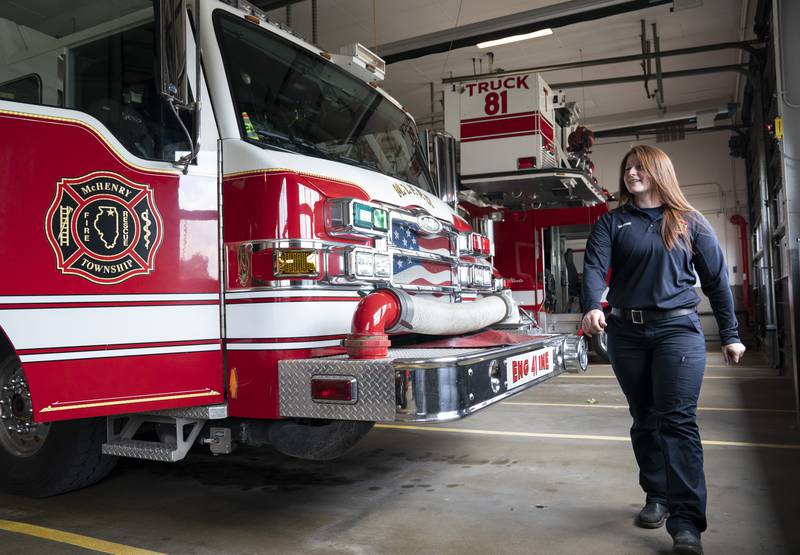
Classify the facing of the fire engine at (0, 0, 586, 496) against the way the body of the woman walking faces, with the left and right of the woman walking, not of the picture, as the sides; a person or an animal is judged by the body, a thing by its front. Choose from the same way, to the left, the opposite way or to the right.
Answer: to the left

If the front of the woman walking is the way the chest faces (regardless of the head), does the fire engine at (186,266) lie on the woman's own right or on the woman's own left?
on the woman's own right

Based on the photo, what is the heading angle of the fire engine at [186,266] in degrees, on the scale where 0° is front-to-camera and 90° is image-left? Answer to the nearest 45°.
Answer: approximately 315°

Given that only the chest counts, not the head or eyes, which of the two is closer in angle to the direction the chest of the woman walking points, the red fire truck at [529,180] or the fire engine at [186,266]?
the fire engine

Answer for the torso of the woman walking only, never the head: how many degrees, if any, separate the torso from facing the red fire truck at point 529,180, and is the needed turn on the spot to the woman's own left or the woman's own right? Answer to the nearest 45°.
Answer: approximately 180°

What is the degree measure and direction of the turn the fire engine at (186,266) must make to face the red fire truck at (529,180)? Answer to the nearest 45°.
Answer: approximately 90° to its left

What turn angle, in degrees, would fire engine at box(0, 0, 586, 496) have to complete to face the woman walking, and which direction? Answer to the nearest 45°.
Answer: approximately 45° to its left

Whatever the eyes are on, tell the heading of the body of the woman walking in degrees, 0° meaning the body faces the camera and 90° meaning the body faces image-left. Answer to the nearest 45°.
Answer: approximately 0°

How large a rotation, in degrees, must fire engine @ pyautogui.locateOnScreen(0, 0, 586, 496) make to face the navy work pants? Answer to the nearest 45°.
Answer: approximately 45° to its left
